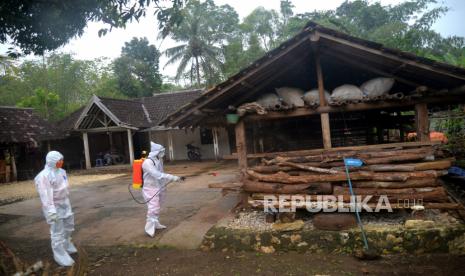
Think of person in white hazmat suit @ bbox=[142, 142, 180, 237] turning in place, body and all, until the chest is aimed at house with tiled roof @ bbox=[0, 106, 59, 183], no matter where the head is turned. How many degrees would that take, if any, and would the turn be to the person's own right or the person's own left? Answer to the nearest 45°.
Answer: approximately 135° to the person's own left

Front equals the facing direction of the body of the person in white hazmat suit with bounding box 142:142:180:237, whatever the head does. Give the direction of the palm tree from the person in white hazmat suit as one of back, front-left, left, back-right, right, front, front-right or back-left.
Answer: left

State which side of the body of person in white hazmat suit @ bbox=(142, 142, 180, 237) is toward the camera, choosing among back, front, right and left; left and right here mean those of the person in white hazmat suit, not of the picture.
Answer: right

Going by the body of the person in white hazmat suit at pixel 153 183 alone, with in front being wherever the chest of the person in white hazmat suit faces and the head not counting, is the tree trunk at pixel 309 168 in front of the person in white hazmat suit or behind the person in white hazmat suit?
in front

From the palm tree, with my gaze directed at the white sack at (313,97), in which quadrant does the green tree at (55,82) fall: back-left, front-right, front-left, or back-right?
back-right

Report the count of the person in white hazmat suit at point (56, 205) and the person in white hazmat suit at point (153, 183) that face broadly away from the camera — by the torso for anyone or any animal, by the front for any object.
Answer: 0

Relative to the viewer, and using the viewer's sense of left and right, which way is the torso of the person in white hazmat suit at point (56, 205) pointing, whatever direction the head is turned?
facing the viewer and to the right of the viewer

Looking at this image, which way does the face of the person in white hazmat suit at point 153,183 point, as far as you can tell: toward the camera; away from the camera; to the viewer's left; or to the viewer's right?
to the viewer's right

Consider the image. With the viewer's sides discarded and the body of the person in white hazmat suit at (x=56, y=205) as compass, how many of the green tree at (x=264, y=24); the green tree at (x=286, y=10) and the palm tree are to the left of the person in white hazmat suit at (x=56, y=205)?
3

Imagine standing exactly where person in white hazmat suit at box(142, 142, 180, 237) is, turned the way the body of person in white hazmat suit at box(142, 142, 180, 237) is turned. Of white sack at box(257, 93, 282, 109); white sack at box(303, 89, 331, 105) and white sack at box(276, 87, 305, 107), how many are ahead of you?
3

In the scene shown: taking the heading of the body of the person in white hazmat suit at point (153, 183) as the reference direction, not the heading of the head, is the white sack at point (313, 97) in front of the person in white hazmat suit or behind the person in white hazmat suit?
in front
